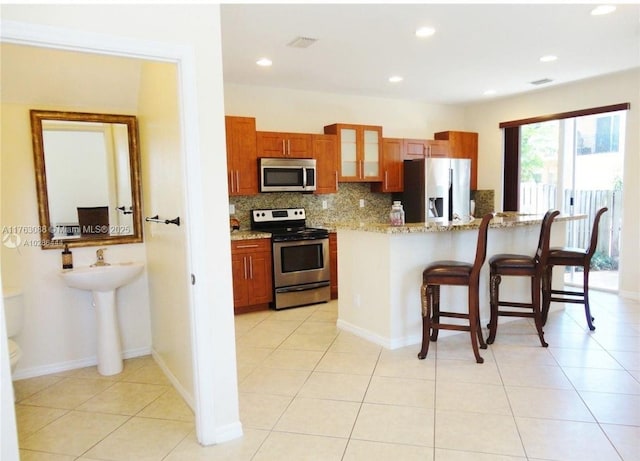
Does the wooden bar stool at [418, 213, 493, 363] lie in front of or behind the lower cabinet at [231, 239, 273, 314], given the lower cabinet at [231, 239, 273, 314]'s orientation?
in front

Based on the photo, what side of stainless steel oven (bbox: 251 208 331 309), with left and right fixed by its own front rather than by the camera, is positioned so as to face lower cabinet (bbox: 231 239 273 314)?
right

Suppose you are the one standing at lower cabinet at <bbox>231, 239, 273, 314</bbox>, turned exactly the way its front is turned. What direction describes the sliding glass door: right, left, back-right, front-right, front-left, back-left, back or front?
front-left

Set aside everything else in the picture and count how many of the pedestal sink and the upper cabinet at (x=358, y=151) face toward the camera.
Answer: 2

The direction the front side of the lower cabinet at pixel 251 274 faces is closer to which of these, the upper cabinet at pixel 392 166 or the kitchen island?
the kitchen island

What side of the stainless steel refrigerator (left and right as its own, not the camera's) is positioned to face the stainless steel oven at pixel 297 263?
right

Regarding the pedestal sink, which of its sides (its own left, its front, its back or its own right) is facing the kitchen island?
left

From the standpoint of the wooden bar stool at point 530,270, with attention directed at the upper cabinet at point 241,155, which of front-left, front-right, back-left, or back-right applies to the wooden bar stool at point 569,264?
back-right

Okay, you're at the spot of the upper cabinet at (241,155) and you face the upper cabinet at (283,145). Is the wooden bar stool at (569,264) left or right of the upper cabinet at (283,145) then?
right
